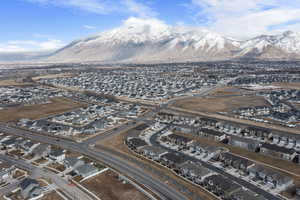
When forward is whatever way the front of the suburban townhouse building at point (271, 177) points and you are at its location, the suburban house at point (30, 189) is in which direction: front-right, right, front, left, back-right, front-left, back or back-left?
front

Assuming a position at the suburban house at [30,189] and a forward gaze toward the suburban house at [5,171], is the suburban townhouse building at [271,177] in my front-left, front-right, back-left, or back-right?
back-right

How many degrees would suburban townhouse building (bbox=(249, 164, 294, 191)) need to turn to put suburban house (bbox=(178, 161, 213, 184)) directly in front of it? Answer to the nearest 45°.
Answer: approximately 45° to its right

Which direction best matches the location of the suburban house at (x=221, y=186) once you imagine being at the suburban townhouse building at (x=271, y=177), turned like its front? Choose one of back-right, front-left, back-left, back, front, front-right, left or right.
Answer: front

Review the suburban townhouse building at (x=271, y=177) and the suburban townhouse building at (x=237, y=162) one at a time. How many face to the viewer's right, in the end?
0

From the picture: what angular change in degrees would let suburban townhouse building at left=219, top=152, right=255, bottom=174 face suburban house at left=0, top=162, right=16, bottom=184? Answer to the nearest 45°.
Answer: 0° — it already faces it

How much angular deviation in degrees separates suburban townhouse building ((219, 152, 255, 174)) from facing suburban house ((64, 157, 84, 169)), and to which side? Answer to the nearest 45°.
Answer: approximately 45° to its right

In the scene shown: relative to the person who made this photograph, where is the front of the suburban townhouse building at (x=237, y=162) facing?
facing the viewer and to the left of the viewer

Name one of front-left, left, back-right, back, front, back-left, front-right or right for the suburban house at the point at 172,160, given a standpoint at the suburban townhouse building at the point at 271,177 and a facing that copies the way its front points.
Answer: front-right

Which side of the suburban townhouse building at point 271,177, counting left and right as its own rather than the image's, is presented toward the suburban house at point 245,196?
front

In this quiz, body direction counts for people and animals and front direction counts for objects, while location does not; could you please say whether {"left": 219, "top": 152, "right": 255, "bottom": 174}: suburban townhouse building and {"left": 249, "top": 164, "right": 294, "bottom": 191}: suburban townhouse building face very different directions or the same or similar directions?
same or similar directions
